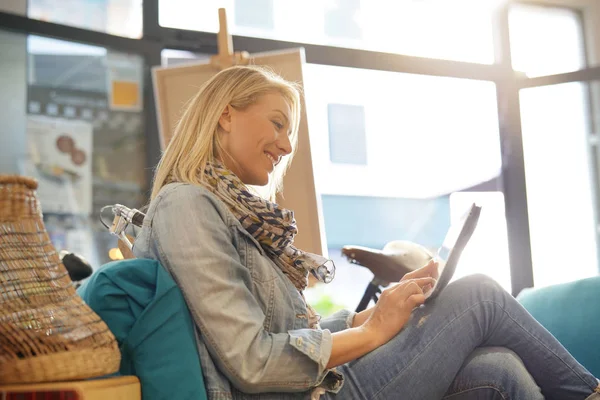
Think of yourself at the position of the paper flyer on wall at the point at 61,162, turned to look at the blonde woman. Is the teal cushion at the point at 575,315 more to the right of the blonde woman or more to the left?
left

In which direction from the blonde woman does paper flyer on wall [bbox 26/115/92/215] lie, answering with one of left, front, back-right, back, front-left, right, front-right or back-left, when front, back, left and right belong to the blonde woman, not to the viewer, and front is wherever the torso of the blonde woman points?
back-left

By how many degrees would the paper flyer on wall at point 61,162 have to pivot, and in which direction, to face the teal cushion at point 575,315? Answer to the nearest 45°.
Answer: approximately 45° to its left

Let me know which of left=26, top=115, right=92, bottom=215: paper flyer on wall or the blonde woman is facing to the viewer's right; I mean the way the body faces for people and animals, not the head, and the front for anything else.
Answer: the blonde woman

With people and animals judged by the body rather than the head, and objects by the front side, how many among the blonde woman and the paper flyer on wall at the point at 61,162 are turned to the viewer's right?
1

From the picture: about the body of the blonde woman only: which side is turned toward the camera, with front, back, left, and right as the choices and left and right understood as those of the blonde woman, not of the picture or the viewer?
right

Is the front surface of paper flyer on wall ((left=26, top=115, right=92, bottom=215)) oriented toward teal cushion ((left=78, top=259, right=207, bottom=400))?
yes

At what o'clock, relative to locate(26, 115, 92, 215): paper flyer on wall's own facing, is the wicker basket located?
The wicker basket is roughly at 12 o'clock from the paper flyer on wall.

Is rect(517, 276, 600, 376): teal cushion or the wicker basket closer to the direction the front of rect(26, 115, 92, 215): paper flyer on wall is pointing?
the wicker basket

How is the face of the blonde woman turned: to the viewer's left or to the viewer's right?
to the viewer's right

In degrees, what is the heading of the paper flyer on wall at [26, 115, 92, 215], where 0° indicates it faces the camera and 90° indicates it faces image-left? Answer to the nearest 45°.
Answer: approximately 0°

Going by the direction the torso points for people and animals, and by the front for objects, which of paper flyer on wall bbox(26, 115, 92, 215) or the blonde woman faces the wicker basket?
the paper flyer on wall
